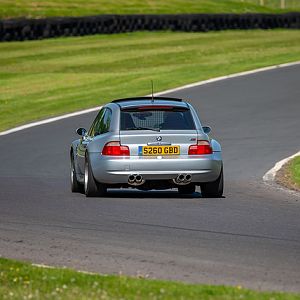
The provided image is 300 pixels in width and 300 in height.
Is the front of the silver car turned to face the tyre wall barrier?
yes

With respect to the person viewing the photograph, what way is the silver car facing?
facing away from the viewer
